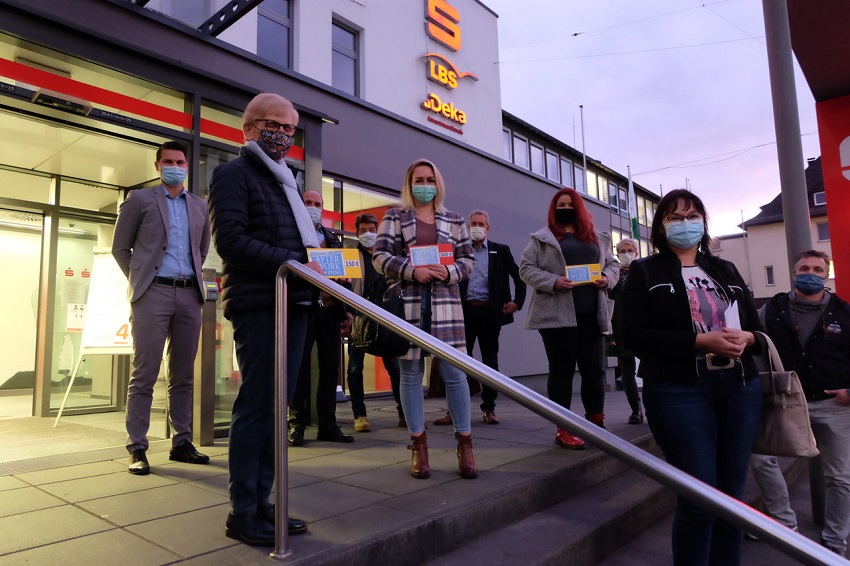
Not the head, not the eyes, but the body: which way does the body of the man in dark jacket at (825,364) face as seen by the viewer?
toward the camera

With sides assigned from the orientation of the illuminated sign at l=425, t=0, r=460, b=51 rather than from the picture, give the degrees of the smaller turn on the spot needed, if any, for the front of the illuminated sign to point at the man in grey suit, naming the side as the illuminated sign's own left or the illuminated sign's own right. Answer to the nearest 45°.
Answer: approximately 45° to the illuminated sign's own right

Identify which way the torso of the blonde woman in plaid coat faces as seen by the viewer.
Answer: toward the camera

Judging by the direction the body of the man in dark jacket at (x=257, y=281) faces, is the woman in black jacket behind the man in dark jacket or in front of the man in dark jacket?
in front

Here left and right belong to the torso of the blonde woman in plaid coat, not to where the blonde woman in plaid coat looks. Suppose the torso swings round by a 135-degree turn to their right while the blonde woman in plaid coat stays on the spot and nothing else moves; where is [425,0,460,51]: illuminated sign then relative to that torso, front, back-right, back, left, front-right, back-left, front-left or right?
front-right

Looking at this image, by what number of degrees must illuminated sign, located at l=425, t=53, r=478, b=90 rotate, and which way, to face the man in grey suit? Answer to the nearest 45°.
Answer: approximately 45° to its right

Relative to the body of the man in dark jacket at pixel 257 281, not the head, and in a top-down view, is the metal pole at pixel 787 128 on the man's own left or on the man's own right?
on the man's own left

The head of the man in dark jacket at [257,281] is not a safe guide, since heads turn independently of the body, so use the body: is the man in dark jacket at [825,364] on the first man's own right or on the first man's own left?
on the first man's own left

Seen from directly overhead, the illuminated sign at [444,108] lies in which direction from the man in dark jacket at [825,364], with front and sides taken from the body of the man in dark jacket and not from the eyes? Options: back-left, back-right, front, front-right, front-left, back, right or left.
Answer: back-right

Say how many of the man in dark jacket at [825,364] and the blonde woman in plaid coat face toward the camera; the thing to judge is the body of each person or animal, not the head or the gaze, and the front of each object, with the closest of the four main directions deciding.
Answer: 2
